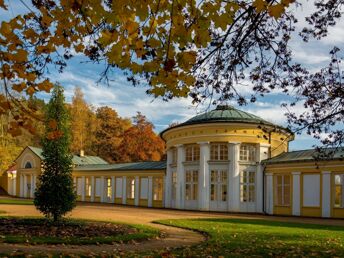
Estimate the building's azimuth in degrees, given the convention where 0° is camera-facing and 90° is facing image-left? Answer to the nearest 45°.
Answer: approximately 45°

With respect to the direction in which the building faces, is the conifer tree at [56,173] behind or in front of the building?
in front
